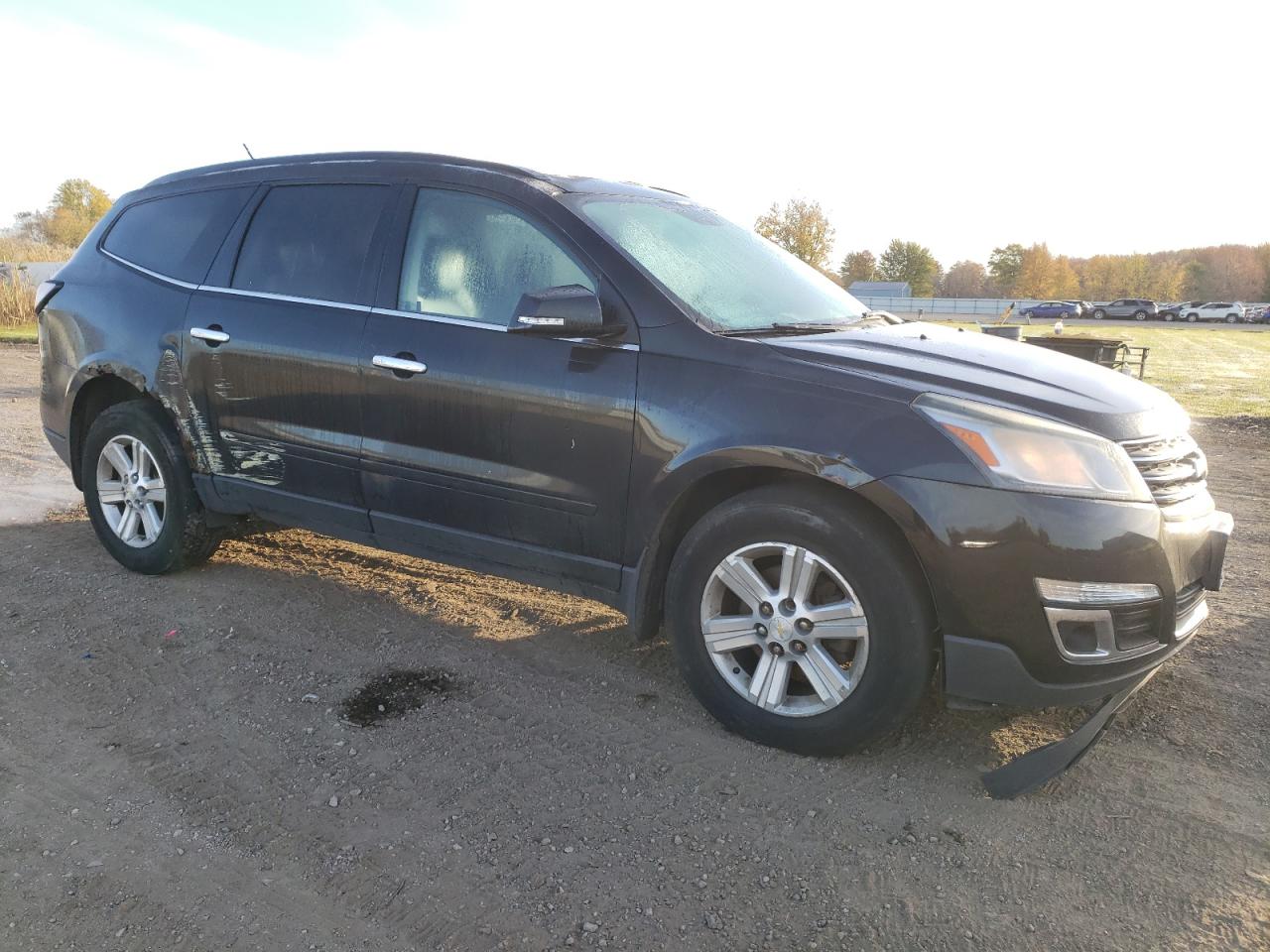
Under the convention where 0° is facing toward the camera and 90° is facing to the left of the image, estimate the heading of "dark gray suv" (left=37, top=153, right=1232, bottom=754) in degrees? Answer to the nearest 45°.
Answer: approximately 315°
